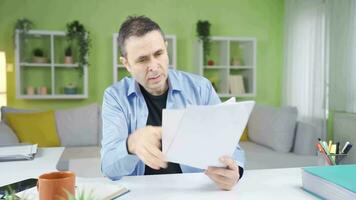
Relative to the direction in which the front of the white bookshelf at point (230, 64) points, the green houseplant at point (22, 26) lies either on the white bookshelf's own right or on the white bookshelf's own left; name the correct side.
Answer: on the white bookshelf's own right

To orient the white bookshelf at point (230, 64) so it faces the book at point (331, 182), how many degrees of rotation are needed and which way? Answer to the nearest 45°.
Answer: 0° — it already faces it

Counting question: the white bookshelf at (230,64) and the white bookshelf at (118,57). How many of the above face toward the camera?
2

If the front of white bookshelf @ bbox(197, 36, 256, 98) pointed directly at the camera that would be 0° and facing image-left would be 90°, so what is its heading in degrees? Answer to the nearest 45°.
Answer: approximately 0°
